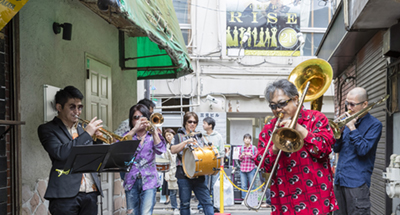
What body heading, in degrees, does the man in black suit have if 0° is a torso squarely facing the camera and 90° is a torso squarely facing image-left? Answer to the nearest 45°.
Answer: approximately 315°

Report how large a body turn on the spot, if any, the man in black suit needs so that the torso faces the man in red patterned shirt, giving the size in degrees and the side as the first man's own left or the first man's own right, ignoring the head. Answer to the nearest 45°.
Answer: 0° — they already face them

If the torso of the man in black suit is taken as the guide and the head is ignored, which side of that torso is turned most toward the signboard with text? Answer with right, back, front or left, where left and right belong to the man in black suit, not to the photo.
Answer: left

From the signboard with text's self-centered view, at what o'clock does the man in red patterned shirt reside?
The man in red patterned shirt is roughly at 12 o'clock from the signboard with text.

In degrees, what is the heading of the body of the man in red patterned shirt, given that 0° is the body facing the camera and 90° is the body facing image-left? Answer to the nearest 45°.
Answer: approximately 45°

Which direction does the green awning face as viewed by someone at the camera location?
facing to the right of the viewer

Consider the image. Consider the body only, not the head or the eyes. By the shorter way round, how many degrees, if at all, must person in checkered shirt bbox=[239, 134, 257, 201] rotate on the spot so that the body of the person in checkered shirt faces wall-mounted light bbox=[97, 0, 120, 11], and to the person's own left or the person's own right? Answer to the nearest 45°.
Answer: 0° — they already face it

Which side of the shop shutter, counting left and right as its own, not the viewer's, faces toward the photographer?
left

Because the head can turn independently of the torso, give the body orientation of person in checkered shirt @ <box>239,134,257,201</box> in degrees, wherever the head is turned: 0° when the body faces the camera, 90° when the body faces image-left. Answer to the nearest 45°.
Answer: approximately 0°

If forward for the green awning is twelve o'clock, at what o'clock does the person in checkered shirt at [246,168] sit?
The person in checkered shirt is roughly at 10 o'clock from the green awning.
